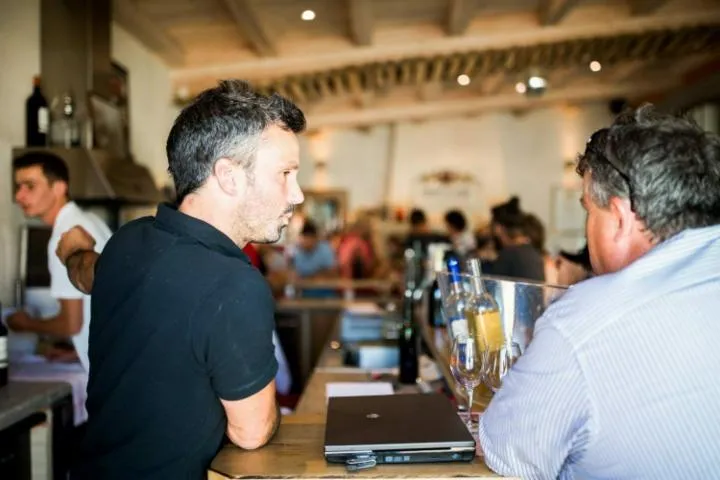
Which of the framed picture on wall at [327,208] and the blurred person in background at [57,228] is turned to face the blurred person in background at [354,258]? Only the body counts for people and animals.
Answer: the framed picture on wall

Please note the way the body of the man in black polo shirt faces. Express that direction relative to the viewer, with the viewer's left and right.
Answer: facing away from the viewer and to the right of the viewer

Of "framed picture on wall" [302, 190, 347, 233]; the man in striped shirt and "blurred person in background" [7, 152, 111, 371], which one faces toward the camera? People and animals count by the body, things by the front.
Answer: the framed picture on wall

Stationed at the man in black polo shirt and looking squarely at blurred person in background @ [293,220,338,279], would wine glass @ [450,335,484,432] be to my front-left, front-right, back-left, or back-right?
front-right

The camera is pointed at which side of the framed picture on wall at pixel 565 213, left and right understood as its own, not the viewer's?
front

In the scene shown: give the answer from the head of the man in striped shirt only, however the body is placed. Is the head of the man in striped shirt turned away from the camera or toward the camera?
away from the camera

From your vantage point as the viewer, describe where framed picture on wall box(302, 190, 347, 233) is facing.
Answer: facing the viewer

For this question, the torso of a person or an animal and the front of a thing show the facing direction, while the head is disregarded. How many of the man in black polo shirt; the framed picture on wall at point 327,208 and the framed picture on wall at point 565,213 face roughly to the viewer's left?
0

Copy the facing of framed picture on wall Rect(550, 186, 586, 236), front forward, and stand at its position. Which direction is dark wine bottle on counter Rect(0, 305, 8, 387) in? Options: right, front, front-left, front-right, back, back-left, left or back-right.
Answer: front

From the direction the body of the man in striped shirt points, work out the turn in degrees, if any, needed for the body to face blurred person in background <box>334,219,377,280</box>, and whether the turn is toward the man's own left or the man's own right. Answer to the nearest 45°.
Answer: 0° — they already face them

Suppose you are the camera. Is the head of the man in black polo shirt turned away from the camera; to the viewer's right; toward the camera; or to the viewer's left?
to the viewer's right

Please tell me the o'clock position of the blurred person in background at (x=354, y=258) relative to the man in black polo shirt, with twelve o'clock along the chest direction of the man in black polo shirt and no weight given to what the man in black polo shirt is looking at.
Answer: The blurred person in background is roughly at 11 o'clock from the man in black polo shirt.

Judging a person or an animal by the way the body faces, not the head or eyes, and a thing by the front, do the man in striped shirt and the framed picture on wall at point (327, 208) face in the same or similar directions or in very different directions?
very different directions

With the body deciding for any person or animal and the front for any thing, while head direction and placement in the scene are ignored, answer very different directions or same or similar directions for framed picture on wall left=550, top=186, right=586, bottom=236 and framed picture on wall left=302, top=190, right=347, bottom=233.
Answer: same or similar directions
